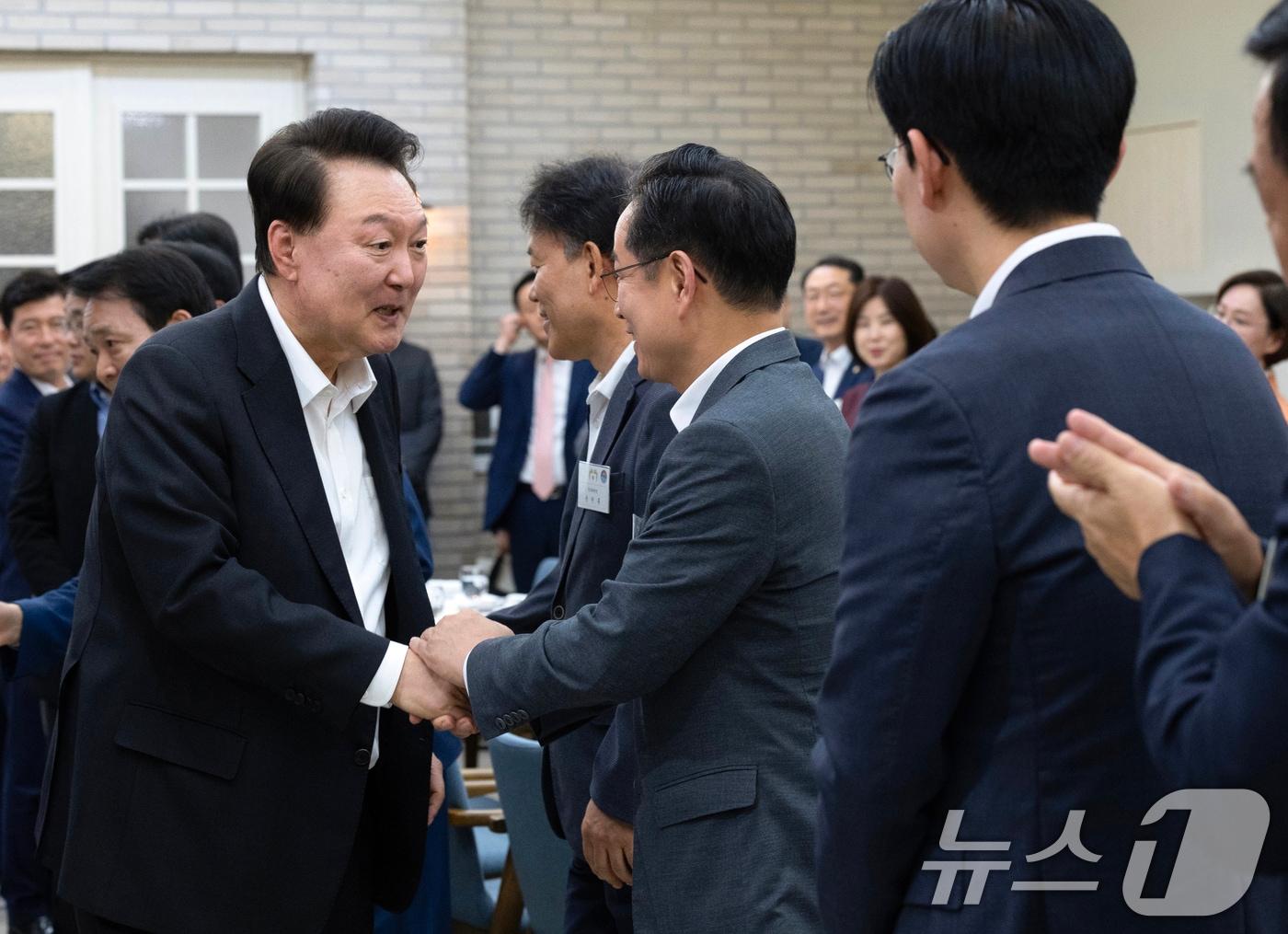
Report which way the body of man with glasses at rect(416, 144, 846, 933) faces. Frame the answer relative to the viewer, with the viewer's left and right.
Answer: facing to the left of the viewer

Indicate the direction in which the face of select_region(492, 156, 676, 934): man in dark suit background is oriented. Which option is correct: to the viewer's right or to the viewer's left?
to the viewer's left

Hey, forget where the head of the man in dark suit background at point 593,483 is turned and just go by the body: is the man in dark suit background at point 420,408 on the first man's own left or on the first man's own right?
on the first man's own right

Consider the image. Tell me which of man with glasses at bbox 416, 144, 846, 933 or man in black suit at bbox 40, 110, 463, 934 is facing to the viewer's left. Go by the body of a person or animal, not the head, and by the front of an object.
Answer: the man with glasses

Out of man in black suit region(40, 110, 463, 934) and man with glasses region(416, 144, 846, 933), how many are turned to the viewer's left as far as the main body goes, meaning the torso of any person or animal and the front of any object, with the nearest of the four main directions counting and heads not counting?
1

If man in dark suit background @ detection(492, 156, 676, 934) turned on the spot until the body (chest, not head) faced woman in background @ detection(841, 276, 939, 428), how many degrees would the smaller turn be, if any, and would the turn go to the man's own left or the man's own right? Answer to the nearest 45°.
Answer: approximately 135° to the man's own right

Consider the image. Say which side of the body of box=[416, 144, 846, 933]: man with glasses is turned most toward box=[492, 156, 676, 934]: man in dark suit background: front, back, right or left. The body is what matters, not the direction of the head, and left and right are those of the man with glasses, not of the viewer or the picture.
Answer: right

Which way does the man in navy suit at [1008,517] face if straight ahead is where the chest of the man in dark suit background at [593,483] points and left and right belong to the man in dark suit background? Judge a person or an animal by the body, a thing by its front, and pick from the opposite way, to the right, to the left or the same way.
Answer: to the right

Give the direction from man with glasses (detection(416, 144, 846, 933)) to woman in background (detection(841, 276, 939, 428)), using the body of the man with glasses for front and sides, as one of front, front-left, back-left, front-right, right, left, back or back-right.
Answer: right

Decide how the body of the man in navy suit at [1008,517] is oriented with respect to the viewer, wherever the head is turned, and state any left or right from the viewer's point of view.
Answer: facing away from the viewer and to the left of the viewer

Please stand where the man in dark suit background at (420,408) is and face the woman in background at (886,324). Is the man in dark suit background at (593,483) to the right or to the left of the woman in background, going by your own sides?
right
